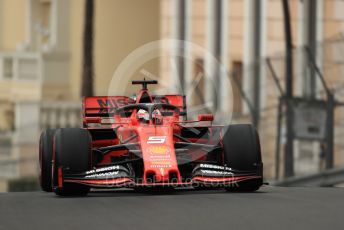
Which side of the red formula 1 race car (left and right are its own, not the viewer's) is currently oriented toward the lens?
front
